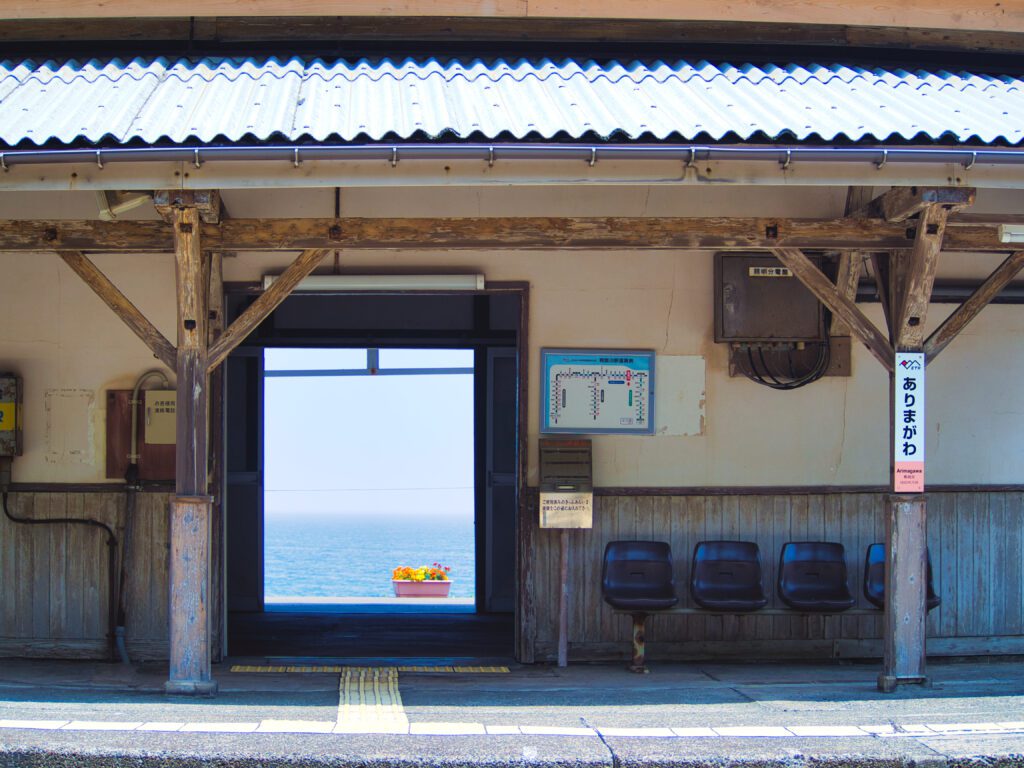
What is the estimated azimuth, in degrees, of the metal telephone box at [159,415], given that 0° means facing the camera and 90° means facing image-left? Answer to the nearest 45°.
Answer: approximately 0°

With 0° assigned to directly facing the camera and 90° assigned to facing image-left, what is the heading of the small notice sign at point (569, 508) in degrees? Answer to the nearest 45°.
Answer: approximately 0°

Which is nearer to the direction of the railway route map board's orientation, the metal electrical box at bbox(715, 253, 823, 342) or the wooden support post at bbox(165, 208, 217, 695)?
the wooden support post

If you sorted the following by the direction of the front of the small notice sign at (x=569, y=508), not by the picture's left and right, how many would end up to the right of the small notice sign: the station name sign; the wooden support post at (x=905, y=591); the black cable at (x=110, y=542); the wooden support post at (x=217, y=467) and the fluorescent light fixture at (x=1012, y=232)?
2

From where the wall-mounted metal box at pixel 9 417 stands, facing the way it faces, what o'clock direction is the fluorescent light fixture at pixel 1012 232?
The fluorescent light fixture is roughly at 10 o'clock from the wall-mounted metal box.

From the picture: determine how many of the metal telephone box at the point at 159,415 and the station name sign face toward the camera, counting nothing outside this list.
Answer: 2

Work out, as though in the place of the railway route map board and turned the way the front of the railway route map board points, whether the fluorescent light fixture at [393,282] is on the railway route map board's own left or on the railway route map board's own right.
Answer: on the railway route map board's own right

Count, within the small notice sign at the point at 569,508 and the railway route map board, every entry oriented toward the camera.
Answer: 2

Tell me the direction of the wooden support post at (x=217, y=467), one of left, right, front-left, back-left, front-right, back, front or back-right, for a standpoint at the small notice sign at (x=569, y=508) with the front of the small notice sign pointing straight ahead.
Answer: right
